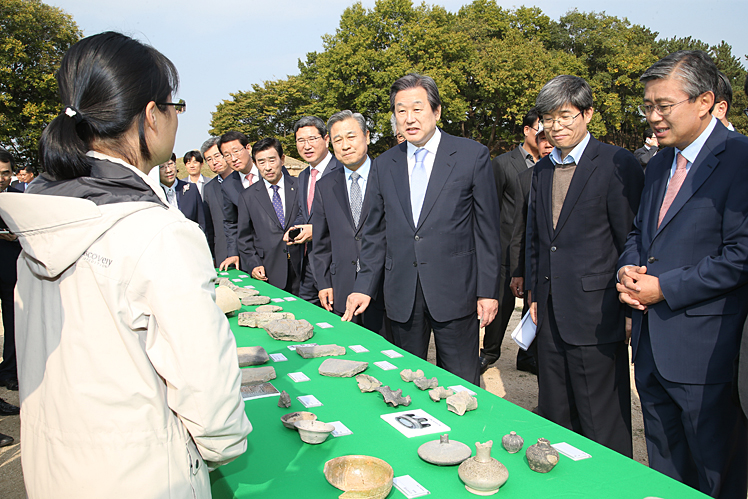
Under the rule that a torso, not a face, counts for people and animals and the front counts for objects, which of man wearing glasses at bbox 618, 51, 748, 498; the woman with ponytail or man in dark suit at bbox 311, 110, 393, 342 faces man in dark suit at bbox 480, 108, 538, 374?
the woman with ponytail

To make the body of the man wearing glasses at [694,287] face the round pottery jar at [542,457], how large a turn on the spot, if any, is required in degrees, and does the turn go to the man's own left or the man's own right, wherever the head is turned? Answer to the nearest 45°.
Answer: approximately 45° to the man's own left

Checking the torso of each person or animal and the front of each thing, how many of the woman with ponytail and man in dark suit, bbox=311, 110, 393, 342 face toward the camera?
1

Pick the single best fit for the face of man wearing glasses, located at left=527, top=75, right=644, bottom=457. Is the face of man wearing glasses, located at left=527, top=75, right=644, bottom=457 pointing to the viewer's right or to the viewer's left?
to the viewer's left

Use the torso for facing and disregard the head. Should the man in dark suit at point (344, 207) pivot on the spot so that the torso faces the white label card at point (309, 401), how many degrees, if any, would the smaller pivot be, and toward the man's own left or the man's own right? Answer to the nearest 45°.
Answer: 0° — they already face it

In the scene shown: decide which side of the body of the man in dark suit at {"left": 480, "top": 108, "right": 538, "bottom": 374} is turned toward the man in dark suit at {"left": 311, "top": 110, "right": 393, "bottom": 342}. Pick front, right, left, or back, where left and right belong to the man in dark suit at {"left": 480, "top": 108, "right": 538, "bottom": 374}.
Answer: right

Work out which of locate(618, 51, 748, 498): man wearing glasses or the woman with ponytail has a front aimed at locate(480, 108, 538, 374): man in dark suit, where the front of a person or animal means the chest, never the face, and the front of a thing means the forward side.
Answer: the woman with ponytail

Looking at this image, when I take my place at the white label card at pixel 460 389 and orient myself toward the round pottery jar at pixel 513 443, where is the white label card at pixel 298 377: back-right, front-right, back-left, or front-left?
back-right

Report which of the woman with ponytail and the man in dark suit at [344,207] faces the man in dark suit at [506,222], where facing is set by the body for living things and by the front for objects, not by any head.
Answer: the woman with ponytail
